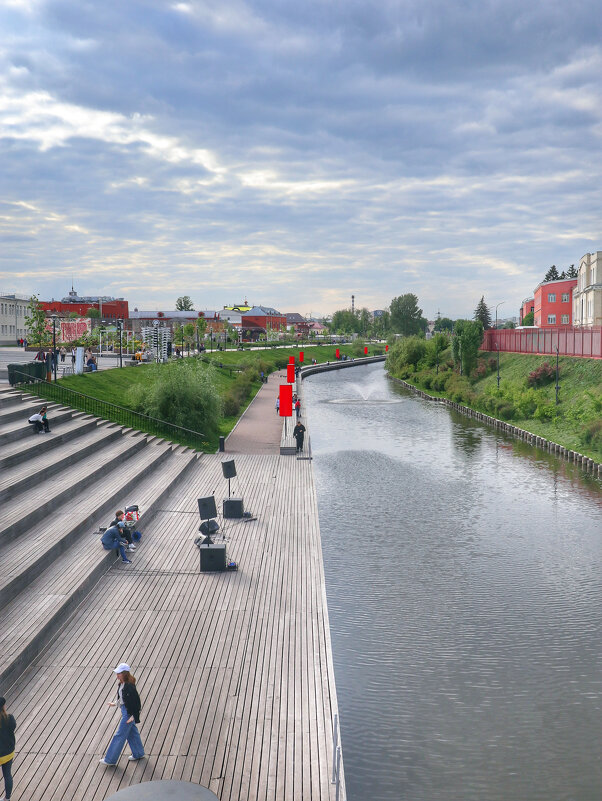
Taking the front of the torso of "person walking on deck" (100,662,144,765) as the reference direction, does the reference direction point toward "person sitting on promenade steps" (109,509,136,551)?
no

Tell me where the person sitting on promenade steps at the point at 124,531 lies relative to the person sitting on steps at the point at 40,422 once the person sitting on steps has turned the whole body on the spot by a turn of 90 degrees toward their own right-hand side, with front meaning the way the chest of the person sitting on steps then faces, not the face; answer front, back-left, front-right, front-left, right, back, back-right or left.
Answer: front

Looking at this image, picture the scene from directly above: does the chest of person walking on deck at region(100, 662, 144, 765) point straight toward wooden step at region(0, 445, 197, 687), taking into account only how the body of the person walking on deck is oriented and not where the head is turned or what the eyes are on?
no

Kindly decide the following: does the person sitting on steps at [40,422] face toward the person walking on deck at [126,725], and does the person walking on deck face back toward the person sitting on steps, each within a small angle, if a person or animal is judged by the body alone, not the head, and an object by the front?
no

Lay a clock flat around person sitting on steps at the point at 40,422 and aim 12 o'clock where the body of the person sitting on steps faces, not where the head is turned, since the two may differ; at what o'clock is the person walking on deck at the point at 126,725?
The person walking on deck is roughly at 3 o'clock from the person sitting on steps.

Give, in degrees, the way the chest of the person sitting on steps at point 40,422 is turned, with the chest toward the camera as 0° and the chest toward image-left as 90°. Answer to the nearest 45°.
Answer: approximately 270°

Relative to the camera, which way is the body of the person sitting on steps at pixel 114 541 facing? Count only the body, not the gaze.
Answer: to the viewer's right

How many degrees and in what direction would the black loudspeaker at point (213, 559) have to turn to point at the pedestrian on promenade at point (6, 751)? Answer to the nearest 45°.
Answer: approximately 45° to its left

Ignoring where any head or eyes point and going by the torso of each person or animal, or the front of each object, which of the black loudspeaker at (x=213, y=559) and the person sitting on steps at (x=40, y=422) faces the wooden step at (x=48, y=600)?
the black loudspeaker

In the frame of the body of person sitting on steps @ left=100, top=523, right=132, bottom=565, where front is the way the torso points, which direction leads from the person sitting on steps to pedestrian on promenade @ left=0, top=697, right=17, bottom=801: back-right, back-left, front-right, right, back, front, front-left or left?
right

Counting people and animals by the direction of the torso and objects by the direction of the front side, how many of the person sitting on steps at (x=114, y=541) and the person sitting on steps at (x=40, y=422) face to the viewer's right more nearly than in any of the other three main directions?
2

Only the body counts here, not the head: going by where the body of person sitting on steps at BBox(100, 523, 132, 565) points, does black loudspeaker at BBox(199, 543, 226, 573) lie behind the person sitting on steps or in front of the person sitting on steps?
in front

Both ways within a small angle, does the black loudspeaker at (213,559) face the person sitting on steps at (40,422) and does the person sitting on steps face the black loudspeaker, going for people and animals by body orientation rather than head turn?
no

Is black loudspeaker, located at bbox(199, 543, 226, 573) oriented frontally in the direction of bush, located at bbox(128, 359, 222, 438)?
no

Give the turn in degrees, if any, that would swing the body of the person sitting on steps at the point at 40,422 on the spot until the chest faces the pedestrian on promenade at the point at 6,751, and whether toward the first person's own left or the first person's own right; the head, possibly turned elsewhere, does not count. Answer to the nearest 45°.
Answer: approximately 90° to the first person's own right
